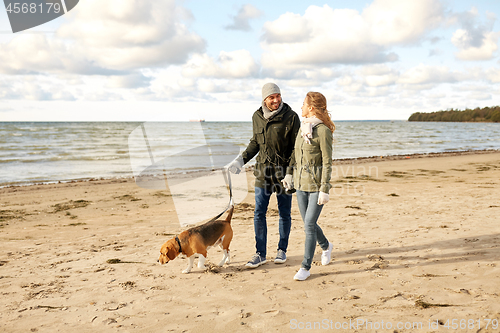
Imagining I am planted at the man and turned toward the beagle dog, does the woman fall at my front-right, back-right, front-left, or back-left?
back-left

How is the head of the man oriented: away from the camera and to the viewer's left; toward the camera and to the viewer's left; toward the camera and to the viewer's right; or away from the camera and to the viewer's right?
toward the camera and to the viewer's right

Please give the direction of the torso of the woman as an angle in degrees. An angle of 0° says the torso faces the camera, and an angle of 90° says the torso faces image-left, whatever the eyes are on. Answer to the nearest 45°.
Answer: approximately 45°

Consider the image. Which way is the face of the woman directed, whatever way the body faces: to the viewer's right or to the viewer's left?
to the viewer's left

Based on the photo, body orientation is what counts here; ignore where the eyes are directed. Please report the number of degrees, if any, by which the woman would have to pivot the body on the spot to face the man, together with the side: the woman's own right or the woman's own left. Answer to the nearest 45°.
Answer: approximately 90° to the woman's own right

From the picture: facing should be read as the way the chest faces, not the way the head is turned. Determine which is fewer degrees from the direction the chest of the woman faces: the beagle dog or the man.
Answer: the beagle dog

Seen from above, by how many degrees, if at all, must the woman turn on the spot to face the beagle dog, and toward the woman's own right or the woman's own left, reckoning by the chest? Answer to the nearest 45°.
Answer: approximately 45° to the woman's own right
